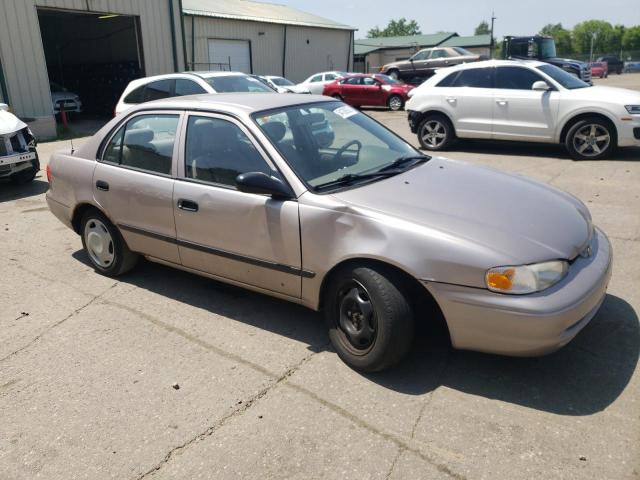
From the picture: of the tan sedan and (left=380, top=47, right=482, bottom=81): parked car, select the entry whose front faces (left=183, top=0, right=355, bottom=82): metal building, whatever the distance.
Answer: the parked car

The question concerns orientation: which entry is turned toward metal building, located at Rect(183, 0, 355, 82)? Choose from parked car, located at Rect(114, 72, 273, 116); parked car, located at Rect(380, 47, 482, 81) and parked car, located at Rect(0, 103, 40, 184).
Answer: parked car, located at Rect(380, 47, 482, 81)

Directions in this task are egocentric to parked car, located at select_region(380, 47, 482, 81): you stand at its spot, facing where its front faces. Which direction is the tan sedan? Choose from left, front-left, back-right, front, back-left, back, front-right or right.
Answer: left

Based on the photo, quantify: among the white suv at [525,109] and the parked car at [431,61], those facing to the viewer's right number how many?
1

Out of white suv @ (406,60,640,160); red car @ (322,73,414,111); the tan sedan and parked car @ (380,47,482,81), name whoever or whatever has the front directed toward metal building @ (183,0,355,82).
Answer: the parked car

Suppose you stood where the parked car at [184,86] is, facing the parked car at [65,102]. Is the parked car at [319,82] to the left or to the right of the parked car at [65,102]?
right

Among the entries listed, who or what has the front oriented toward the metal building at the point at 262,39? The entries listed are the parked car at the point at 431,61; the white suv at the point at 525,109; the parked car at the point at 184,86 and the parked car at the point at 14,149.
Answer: the parked car at the point at 431,61

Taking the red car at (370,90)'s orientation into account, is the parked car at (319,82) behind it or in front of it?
behind

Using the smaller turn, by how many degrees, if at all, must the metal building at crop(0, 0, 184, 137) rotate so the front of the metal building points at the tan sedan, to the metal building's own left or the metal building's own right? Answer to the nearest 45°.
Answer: approximately 45° to the metal building's own right

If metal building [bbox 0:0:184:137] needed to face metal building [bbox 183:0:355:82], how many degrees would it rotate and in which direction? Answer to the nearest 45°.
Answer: approximately 90° to its left

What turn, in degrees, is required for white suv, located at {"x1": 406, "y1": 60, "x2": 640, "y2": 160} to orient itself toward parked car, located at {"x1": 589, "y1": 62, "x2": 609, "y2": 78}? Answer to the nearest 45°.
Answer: approximately 90° to its left

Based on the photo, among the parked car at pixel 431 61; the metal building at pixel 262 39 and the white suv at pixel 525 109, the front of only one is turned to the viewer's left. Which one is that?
the parked car

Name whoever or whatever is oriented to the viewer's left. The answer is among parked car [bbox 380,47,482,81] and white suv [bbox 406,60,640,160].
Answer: the parked car

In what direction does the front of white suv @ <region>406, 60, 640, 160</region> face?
to the viewer's right

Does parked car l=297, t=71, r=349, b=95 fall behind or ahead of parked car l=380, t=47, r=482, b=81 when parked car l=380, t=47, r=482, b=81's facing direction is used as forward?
ahead

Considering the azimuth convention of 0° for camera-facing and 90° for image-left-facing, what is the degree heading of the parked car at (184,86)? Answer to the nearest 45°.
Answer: approximately 315°

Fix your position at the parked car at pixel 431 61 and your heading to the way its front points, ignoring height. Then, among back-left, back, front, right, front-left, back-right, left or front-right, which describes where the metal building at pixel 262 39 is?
front

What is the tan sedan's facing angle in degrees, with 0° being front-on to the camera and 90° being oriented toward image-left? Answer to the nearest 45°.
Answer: approximately 315°

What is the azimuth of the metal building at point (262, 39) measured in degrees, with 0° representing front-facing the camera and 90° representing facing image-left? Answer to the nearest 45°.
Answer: approximately 315°

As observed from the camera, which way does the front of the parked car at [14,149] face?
facing the viewer and to the right of the viewer

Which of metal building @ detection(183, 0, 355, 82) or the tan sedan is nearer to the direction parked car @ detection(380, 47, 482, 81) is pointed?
the metal building
